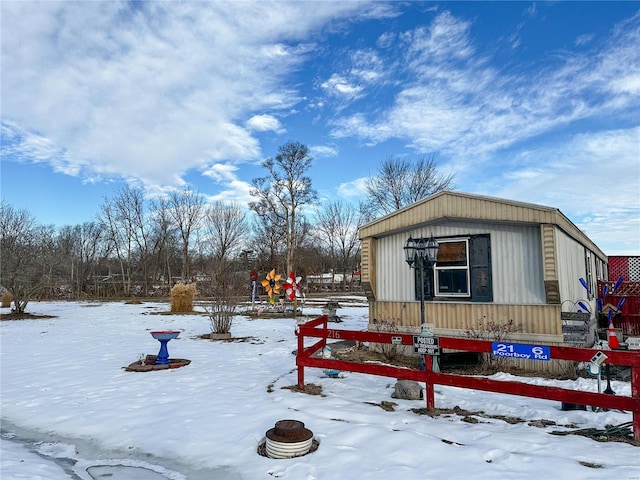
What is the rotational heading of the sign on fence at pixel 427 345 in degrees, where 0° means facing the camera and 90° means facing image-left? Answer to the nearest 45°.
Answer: approximately 0°

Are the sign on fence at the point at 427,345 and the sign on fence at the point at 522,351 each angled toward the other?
no

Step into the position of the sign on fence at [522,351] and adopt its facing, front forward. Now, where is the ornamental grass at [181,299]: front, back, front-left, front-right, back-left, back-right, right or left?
back-right

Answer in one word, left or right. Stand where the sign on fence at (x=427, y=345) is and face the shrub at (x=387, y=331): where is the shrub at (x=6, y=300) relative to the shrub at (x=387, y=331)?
left

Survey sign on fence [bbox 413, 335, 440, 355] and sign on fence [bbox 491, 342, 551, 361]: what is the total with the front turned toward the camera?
2

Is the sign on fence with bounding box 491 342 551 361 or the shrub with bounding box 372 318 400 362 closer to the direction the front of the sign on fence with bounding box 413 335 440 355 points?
the sign on fence

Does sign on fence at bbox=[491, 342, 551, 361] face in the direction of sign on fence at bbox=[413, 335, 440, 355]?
no

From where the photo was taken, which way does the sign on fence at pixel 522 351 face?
toward the camera

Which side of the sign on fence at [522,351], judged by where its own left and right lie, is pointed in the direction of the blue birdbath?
right

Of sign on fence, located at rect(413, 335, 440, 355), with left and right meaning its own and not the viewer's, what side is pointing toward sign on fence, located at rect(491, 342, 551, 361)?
left

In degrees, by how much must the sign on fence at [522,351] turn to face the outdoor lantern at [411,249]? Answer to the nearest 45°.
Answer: approximately 135° to its right

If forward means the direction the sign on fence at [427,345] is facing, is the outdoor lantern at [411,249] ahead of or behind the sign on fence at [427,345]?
behind

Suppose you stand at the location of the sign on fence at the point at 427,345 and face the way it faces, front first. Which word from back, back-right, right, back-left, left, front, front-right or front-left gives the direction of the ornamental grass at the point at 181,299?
back-right

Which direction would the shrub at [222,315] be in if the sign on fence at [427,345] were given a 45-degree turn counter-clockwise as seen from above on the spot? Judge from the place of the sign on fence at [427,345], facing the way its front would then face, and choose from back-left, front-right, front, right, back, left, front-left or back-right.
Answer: back

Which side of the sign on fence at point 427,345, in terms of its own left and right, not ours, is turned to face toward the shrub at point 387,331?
back

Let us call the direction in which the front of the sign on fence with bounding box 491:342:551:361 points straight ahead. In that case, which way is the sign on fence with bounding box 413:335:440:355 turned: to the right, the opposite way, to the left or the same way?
the same way
